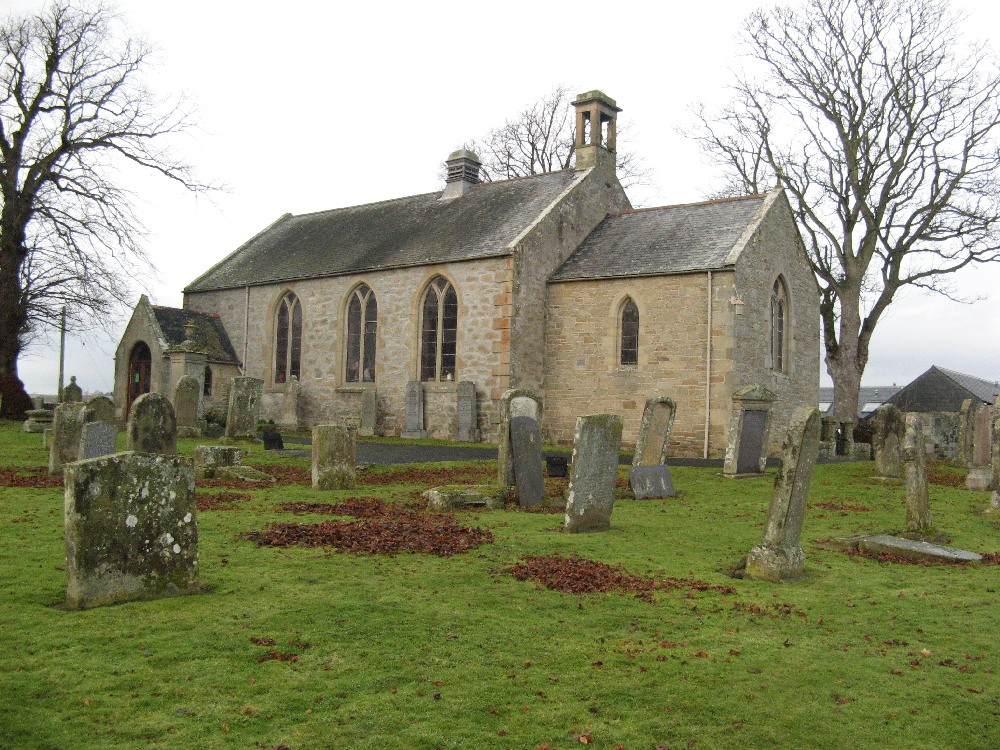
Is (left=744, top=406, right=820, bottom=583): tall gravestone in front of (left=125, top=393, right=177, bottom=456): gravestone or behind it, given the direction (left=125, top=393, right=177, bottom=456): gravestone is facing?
in front

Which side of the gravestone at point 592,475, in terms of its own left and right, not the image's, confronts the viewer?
front

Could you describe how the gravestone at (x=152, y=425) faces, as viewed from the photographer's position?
facing the viewer

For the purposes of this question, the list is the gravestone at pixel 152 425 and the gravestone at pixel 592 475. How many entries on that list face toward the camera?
2

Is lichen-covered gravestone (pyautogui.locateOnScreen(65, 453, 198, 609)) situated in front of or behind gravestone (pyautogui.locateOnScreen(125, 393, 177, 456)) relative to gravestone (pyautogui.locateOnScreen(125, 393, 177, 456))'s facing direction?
in front

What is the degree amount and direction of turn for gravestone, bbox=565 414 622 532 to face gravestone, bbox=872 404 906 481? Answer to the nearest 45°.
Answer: approximately 135° to its left

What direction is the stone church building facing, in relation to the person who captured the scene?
facing the viewer and to the left of the viewer

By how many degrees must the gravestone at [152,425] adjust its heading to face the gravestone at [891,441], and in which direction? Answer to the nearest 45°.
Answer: approximately 90° to its left

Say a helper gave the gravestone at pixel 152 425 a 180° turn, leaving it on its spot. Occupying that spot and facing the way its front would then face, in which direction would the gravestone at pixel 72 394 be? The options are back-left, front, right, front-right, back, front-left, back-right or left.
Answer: front
